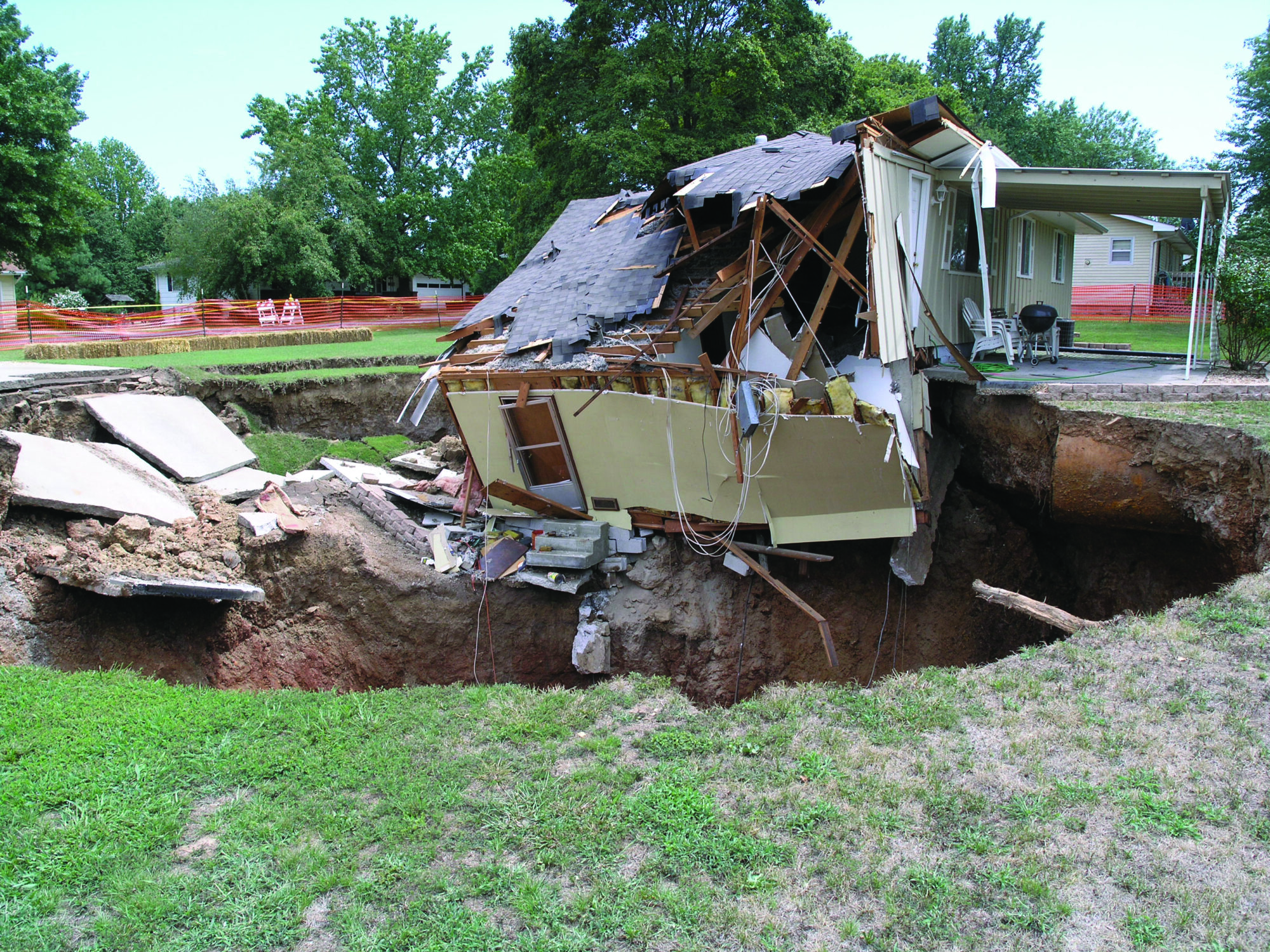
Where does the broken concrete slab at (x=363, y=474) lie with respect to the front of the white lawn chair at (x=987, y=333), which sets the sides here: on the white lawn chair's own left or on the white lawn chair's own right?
on the white lawn chair's own right

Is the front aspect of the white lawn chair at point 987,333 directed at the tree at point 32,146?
no

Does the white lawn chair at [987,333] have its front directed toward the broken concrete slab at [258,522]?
no

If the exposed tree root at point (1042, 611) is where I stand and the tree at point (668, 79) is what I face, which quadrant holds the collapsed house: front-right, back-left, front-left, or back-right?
front-left

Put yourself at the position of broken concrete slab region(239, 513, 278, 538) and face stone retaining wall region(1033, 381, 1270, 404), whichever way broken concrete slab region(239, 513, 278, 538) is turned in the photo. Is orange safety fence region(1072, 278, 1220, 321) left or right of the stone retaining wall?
left

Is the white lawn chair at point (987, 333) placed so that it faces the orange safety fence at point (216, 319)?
no

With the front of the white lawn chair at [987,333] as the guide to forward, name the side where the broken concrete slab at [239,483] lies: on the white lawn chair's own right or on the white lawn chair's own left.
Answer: on the white lawn chair's own right

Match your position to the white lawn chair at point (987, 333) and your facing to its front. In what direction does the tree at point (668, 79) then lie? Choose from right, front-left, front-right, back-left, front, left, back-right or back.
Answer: back

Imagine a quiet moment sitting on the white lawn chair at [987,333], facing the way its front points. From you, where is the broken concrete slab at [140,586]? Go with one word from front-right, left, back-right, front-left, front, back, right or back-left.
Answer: right

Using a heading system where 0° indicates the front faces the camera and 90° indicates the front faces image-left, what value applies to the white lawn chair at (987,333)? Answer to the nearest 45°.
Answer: approximately 315°

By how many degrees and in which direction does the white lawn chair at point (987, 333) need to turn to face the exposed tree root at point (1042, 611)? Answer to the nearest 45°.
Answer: approximately 45° to its right

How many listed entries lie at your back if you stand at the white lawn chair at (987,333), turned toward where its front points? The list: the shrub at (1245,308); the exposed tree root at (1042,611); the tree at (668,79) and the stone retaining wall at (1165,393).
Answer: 1
